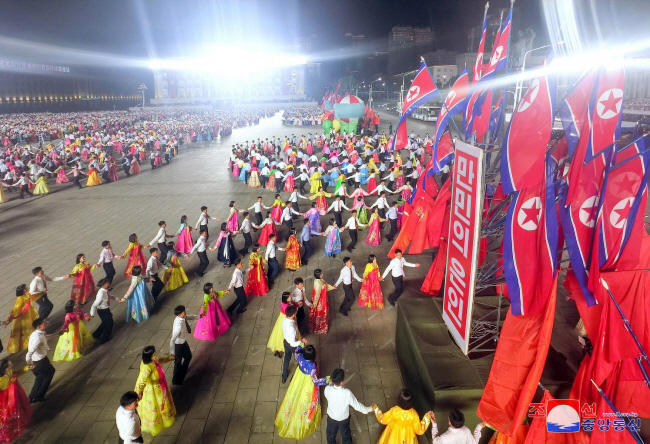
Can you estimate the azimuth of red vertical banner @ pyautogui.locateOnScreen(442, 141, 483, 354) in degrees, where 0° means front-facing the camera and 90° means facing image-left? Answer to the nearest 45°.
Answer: approximately 45°

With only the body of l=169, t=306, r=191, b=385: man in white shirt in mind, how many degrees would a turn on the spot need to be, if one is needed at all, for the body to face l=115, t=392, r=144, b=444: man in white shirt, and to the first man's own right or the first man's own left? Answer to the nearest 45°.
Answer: approximately 90° to the first man's own right

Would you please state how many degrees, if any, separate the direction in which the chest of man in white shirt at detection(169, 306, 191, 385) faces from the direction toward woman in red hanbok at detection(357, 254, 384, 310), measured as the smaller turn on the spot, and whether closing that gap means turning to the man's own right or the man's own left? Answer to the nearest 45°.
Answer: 0° — they already face them

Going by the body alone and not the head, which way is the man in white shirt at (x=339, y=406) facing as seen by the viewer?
away from the camera

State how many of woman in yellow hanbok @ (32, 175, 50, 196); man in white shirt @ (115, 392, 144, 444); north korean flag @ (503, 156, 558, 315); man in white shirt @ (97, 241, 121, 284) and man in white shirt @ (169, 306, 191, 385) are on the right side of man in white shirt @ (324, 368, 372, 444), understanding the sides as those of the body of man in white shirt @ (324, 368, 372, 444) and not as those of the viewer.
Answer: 1

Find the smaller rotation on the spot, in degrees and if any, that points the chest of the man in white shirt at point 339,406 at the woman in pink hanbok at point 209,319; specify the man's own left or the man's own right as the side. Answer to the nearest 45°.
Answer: approximately 45° to the man's own left

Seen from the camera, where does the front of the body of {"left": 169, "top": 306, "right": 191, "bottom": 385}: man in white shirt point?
to the viewer's right

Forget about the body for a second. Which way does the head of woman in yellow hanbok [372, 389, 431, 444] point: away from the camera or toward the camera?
away from the camera

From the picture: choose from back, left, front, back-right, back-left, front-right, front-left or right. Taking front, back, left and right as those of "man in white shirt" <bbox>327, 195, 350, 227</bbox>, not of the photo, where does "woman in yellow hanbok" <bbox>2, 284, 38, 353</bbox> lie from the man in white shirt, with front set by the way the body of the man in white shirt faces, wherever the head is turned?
front-right

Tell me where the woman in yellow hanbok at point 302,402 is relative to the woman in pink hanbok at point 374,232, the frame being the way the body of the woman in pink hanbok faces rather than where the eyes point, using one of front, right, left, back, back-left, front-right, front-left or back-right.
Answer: front

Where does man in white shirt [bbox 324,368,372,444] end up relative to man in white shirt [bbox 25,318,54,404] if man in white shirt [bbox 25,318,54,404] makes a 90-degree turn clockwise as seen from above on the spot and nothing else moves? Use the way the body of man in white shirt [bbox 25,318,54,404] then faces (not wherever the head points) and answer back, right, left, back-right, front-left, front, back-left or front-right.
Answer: front-left

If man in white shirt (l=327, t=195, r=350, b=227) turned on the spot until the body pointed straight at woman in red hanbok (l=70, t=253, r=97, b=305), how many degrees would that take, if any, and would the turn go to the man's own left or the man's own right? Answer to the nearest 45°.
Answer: approximately 45° to the man's own right

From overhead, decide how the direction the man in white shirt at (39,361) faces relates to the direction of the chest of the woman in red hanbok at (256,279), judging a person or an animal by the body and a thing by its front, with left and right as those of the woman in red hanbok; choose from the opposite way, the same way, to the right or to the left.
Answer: to the left

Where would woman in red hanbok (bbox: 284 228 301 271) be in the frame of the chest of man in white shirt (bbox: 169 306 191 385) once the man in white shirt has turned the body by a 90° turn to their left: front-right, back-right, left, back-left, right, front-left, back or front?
front-right

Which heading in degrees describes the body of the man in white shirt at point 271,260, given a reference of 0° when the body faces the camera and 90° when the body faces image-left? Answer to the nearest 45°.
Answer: approximately 315°

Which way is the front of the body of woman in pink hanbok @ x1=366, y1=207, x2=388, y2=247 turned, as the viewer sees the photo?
toward the camera

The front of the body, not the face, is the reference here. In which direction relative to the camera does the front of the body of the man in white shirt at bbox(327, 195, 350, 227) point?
toward the camera
